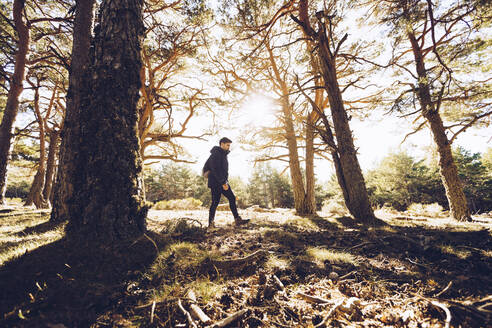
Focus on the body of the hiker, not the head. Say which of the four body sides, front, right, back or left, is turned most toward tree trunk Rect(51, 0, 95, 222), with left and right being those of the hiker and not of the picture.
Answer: back

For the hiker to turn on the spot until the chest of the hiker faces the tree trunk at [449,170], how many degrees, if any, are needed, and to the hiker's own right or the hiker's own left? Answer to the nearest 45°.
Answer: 0° — they already face it

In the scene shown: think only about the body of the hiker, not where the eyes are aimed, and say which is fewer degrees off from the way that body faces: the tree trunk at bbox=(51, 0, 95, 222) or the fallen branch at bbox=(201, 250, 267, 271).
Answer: the fallen branch

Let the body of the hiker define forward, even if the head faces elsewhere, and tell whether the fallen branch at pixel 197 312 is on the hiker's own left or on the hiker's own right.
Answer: on the hiker's own right

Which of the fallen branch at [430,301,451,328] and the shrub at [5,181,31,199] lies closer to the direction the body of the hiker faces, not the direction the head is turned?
the fallen branch

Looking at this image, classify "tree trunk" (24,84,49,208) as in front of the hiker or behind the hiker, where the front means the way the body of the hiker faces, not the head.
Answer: behind

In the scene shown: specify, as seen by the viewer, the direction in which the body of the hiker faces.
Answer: to the viewer's right

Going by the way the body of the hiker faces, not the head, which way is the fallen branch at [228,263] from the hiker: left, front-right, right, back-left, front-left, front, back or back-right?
right

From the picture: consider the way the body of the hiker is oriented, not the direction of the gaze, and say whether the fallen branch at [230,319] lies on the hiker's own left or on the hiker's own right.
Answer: on the hiker's own right

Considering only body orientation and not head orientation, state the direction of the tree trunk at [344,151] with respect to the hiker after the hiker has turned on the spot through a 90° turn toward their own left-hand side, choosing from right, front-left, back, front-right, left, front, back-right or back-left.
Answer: right
